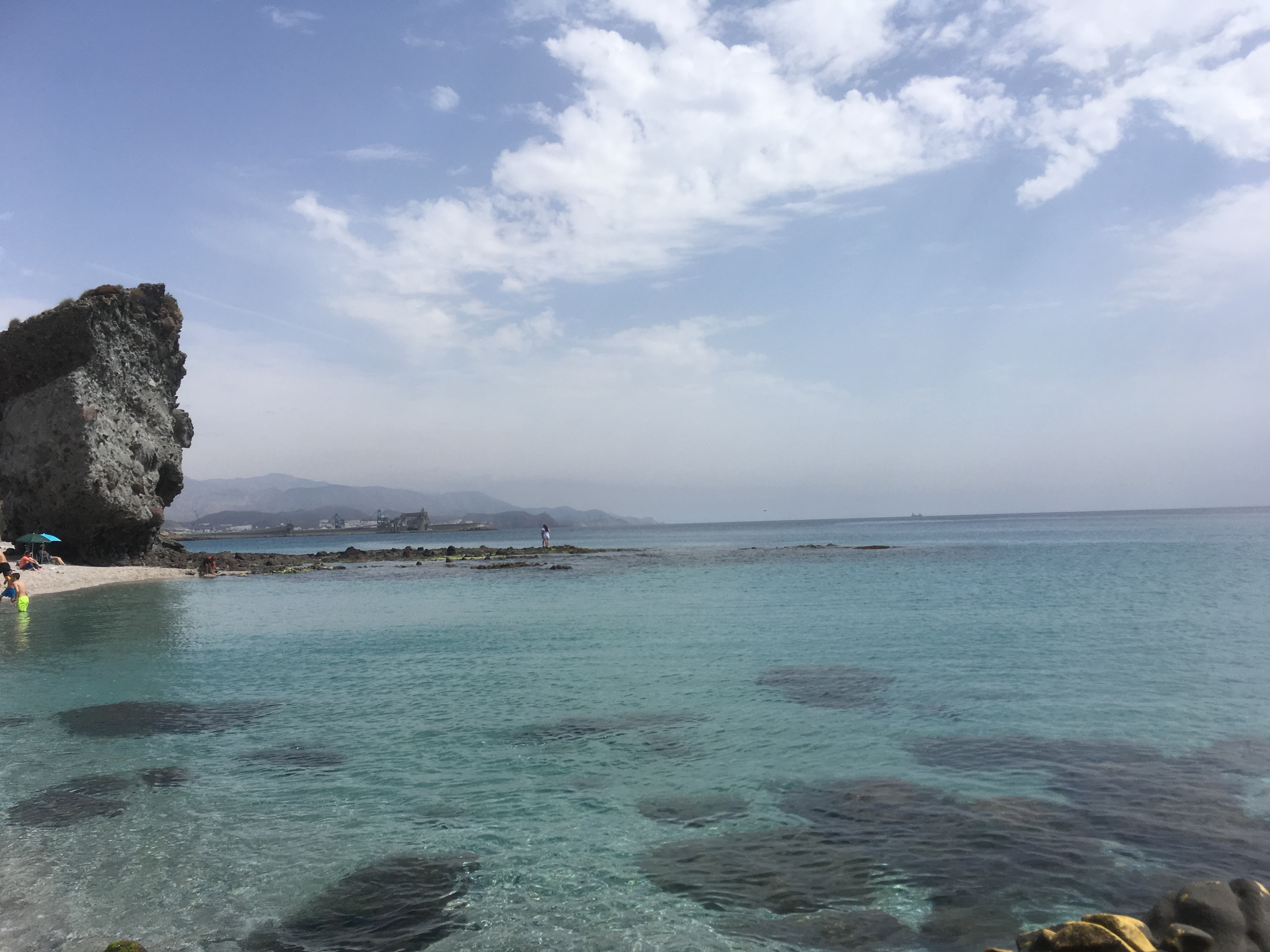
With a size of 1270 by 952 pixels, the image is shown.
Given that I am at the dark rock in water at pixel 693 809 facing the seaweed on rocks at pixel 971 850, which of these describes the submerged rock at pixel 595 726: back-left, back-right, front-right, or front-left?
back-left

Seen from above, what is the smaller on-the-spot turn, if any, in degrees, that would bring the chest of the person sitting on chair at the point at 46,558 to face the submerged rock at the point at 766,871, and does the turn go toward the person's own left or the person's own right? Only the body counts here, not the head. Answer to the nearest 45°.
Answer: approximately 90° to the person's own right

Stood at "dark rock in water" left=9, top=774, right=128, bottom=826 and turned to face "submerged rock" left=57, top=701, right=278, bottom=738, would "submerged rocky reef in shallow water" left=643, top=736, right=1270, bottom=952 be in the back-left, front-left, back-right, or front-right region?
back-right

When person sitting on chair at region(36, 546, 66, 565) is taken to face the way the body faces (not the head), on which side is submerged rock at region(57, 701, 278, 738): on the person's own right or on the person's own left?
on the person's own right

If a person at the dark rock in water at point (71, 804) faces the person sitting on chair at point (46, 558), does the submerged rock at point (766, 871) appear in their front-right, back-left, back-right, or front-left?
back-right

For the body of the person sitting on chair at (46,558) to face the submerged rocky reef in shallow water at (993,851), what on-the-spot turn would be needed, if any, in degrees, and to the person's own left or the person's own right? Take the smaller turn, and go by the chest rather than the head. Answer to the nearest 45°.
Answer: approximately 90° to the person's own right

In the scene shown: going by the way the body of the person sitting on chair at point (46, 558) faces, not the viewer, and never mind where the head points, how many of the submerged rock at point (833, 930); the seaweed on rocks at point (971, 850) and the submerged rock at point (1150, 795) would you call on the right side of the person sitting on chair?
3

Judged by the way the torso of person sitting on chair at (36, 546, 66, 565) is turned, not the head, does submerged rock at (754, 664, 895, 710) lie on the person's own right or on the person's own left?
on the person's own right
